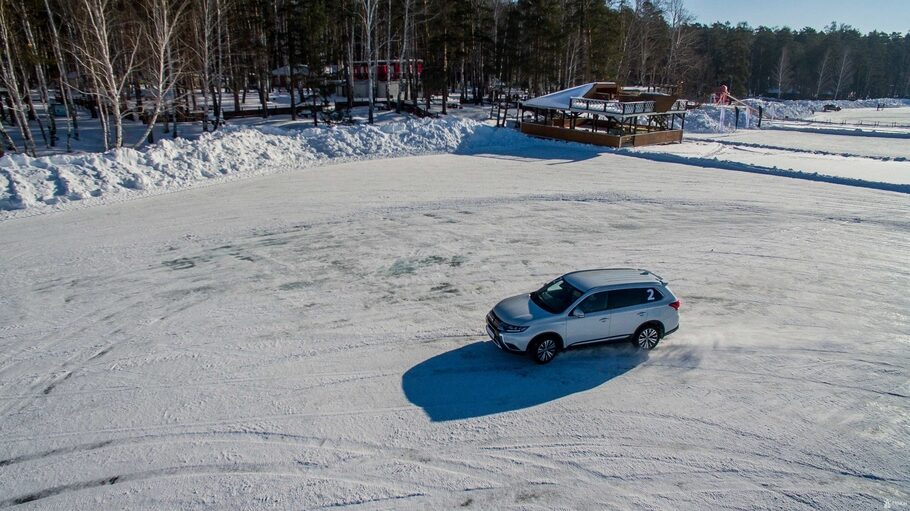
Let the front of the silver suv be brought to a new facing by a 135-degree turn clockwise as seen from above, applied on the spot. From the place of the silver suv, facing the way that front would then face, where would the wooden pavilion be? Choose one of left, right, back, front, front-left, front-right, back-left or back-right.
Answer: front

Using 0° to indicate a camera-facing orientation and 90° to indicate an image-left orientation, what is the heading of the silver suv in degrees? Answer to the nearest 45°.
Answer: approximately 45°

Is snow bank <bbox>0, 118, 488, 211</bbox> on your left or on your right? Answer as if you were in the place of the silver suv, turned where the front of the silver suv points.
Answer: on your right

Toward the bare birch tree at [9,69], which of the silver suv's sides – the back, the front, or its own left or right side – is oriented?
right
